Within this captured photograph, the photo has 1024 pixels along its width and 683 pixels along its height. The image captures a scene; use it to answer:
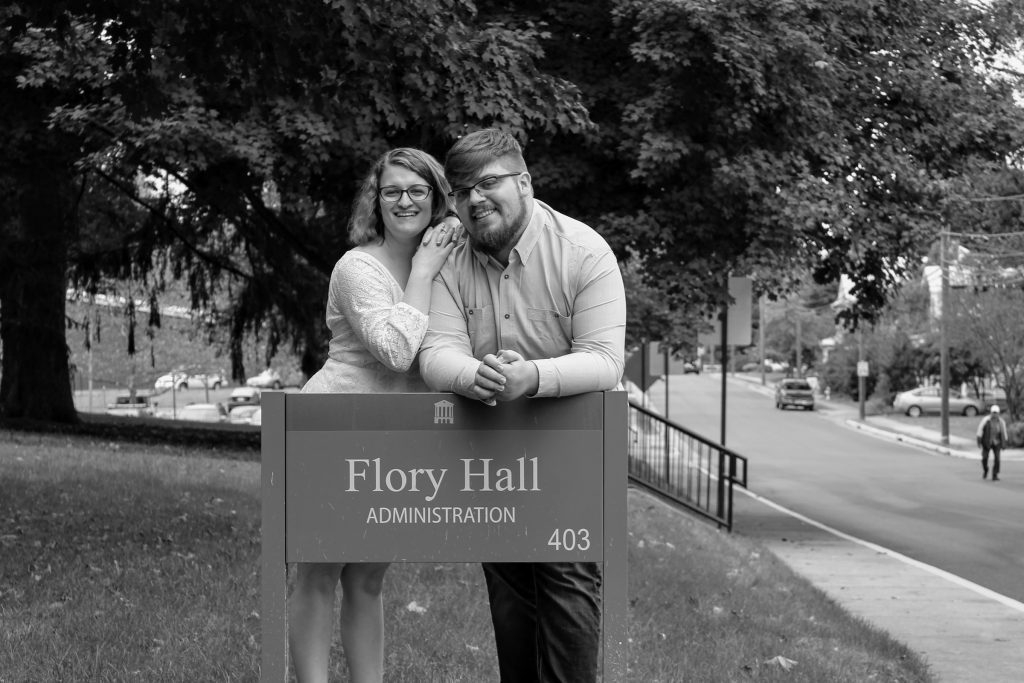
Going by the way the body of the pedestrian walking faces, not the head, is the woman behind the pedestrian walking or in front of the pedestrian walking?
in front

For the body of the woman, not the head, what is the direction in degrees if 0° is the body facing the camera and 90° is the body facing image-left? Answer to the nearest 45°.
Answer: approximately 315°

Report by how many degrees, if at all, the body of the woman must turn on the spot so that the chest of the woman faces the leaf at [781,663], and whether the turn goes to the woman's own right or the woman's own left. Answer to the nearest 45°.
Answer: approximately 90° to the woman's own left

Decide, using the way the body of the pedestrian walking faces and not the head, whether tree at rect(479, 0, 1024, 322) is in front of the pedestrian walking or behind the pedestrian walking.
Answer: in front

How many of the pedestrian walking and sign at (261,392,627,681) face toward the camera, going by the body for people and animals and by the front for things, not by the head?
2

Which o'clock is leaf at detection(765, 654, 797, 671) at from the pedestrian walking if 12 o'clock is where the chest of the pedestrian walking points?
The leaf is roughly at 12 o'clock from the pedestrian walking.

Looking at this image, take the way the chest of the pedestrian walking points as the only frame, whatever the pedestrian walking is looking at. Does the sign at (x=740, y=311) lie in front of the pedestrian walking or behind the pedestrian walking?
in front

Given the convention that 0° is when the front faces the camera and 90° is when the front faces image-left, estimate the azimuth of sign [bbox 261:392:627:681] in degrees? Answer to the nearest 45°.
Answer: approximately 0°

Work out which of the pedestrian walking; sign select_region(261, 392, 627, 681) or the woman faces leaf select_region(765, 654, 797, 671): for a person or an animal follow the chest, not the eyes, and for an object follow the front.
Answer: the pedestrian walking
